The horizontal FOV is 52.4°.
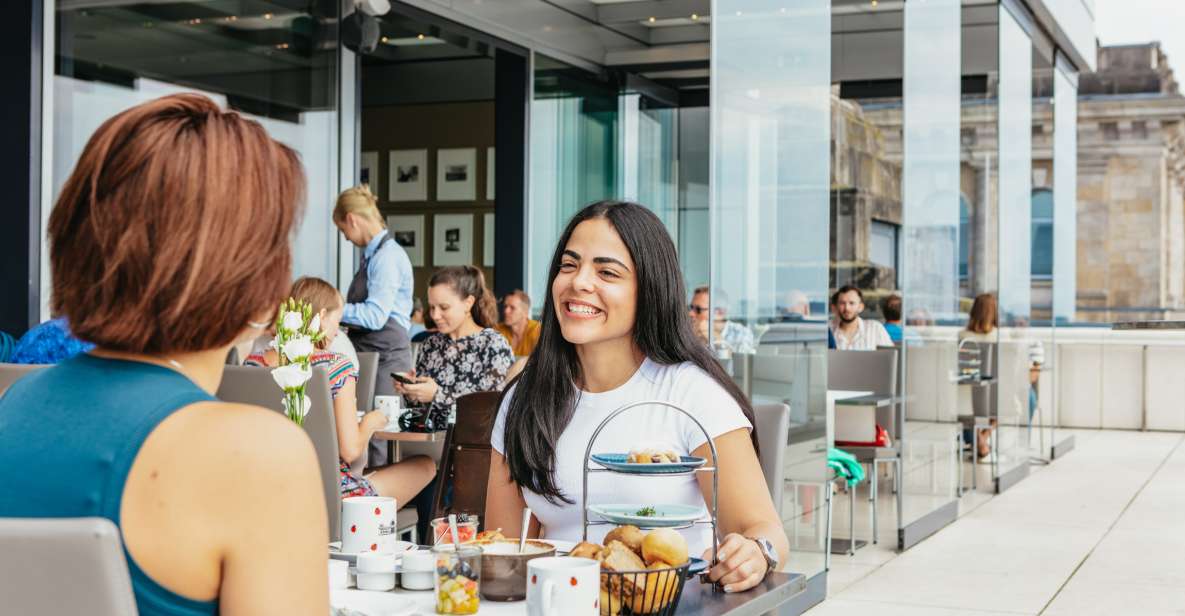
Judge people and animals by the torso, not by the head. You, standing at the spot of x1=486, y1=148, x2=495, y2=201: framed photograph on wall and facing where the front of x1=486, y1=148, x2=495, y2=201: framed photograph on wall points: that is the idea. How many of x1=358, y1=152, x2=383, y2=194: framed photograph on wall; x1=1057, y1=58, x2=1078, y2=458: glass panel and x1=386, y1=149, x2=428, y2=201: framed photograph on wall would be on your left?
1

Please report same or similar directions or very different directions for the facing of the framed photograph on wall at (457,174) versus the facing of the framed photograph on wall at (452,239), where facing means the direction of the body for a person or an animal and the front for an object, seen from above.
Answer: same or similar directions

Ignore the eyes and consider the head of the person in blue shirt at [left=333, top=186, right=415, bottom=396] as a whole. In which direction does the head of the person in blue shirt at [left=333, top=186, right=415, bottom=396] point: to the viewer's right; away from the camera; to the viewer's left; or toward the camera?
to the viewer's left

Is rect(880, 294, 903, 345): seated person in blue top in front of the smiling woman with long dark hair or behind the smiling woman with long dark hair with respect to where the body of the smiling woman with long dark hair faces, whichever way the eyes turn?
behind

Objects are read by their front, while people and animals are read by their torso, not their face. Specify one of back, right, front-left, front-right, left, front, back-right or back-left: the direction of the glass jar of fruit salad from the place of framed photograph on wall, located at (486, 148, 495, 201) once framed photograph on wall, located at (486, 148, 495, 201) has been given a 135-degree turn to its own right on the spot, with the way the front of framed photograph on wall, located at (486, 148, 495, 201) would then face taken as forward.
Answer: back-left

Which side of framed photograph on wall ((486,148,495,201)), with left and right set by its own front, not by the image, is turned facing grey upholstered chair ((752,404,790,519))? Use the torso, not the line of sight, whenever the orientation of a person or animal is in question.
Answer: front

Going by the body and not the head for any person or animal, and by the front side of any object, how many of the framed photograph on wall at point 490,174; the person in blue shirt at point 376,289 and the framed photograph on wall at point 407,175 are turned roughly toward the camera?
2

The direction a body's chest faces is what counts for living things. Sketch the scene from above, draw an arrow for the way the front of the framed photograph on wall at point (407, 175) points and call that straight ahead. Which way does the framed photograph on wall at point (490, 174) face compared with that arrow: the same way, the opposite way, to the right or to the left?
the same way

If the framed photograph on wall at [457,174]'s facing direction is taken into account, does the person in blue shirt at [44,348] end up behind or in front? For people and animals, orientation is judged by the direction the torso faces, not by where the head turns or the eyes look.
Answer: in front

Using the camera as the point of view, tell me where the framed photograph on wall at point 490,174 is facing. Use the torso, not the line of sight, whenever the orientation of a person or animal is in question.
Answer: facing the viewer

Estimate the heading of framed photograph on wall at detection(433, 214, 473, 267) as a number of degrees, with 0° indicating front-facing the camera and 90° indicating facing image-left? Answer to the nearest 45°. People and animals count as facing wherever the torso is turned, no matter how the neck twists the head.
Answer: approximately 0°

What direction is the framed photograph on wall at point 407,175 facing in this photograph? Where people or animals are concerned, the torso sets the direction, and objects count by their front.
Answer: toward the camera

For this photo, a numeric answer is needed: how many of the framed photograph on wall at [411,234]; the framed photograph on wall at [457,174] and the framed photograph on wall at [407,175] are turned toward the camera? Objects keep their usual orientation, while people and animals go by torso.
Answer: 3

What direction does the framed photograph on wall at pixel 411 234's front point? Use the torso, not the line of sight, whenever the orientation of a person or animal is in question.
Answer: toward the camera

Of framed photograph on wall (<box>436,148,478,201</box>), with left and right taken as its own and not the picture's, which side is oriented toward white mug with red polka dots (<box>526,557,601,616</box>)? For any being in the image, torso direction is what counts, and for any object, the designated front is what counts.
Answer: front

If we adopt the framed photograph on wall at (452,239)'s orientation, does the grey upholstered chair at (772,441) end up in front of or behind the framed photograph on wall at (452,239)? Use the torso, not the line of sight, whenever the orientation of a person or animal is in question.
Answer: in front

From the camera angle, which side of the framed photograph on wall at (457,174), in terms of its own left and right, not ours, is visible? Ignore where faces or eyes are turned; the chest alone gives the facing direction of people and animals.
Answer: front

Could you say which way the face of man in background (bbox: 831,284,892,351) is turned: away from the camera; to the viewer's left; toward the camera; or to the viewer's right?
toward the camera

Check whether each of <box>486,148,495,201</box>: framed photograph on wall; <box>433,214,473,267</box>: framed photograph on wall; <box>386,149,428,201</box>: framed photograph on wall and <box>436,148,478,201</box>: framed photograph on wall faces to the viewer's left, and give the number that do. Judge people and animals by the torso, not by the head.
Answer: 0
